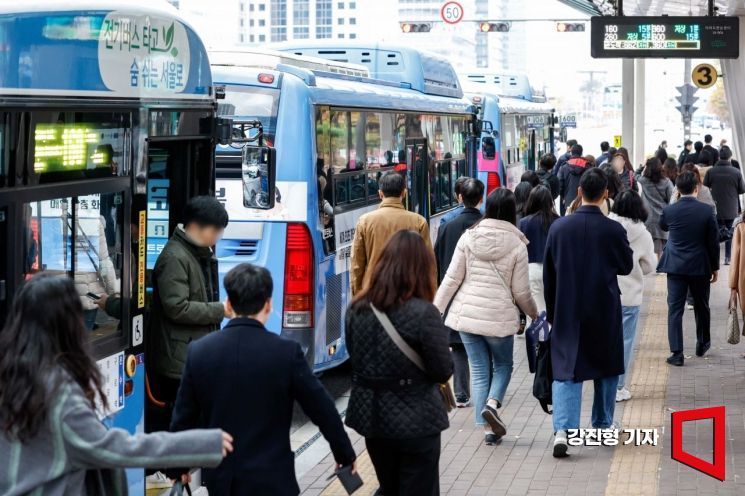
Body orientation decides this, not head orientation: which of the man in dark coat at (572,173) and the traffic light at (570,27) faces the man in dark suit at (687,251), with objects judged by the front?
the traffic light

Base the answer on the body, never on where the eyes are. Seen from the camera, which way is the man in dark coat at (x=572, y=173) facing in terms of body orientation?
away from the camera

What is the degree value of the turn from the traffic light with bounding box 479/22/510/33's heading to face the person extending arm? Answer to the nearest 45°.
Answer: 0° — it already faces them

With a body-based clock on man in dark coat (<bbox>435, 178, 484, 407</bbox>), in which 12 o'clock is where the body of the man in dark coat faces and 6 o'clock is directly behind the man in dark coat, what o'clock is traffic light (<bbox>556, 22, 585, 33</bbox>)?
The traffic light is roughly at 12 o'clock from the man in dark coat.

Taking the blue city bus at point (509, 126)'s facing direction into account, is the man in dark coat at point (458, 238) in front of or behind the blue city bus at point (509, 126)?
behind

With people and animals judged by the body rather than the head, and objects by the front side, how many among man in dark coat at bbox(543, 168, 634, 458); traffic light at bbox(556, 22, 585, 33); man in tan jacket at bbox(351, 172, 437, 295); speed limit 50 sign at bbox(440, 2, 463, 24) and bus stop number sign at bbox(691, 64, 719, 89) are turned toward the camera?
3

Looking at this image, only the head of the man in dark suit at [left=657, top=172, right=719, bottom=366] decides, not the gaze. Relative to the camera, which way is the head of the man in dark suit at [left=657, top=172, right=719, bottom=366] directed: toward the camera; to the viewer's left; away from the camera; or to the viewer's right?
away from the camera

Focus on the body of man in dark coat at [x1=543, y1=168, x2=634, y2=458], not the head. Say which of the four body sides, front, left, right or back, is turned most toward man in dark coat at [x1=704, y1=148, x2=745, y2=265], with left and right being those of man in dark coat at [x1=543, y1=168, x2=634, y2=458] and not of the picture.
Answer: front

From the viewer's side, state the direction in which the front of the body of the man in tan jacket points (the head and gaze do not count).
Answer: away from the camera

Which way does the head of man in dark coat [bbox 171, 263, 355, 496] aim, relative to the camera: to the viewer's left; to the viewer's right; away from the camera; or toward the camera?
away from the camera

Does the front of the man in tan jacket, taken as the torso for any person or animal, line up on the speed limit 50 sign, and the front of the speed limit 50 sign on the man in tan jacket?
yes

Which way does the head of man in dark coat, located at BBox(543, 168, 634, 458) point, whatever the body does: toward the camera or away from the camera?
away from the camera

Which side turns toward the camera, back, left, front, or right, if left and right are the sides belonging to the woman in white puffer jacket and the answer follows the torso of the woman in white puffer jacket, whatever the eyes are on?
back

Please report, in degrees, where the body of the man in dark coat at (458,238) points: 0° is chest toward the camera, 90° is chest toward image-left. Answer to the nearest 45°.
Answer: approximately 180°

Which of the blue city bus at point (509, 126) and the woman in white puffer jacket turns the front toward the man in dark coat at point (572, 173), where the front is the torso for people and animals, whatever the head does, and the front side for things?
the woman in white puffer jacket

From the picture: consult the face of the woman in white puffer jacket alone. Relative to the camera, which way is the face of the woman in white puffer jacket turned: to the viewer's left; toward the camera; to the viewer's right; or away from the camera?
away from the camera

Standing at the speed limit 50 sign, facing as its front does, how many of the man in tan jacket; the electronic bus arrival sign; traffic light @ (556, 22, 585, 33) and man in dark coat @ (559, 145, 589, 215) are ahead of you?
3
